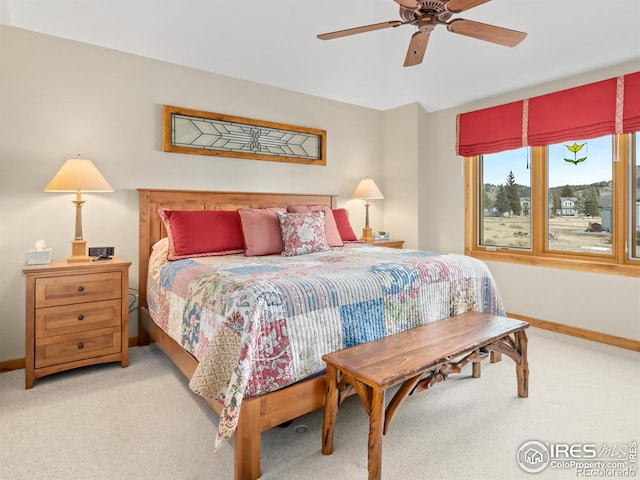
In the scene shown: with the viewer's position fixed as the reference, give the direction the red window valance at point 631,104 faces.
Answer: facing the viewer and to the left of the viewer

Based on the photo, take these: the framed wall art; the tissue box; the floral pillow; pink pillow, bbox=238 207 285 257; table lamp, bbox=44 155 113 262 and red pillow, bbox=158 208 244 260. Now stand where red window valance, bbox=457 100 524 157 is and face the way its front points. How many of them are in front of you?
6

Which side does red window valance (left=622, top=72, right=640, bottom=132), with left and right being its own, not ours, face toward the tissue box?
front

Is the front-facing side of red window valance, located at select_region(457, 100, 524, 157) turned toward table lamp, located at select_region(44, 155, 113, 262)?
yes

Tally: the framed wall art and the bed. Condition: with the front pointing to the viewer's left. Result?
0

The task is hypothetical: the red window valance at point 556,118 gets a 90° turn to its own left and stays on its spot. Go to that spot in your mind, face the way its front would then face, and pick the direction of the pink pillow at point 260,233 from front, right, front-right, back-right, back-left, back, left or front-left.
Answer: right

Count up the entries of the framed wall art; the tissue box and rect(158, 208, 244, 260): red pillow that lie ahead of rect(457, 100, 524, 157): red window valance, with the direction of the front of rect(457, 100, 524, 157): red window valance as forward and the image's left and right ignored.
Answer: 3

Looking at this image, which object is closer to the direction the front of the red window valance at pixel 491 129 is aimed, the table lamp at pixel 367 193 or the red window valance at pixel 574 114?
the table lamp

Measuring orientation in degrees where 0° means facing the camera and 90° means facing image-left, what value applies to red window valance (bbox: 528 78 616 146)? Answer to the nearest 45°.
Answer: approximately 45°

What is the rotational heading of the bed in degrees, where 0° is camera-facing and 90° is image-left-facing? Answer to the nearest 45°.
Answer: approximately 315°

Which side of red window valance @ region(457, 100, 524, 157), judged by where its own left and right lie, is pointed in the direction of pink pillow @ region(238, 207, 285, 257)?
front

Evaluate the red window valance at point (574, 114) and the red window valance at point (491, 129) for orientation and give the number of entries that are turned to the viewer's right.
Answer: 0

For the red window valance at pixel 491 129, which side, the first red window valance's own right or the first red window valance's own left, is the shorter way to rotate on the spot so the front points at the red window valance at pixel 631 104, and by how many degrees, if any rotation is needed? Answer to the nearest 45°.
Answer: approximately 90° to the first red window valance's own left

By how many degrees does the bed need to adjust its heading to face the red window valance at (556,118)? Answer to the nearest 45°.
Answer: approximately 90° to its left

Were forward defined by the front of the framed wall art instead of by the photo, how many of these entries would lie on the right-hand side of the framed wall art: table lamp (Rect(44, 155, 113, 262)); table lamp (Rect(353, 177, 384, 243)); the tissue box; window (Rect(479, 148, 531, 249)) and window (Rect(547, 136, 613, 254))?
2

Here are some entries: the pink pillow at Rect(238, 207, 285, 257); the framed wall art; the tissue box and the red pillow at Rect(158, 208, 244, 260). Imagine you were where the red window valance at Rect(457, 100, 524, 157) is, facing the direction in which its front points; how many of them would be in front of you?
4

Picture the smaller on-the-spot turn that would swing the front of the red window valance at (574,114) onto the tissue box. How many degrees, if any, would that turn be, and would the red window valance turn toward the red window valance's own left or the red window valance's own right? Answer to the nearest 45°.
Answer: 0° — it already faces it
